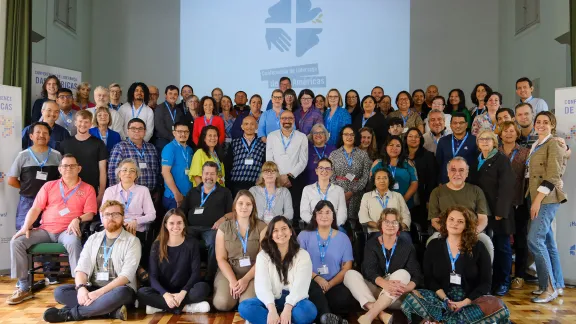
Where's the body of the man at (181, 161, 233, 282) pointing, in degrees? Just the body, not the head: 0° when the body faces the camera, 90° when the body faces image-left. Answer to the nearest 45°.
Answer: approximately 0°

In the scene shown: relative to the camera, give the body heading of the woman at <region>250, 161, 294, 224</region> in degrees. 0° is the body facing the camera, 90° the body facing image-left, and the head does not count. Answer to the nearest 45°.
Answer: approximately 0°

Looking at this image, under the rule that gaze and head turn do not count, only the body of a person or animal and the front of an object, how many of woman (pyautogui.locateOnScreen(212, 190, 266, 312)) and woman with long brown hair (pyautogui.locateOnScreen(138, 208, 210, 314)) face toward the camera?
2

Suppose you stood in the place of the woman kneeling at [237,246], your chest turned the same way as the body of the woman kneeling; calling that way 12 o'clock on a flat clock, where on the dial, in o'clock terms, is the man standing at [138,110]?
The man standing is roughly at 5 o'clock from the woman kneeling.

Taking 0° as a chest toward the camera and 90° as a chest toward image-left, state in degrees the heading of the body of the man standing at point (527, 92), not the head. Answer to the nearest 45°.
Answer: approximately 45°

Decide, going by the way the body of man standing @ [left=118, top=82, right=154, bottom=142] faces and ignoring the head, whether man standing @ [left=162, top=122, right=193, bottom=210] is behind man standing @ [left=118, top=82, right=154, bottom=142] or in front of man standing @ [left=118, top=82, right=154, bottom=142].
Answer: in front

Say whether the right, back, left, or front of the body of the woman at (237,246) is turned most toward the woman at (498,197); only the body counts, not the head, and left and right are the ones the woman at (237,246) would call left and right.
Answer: left
